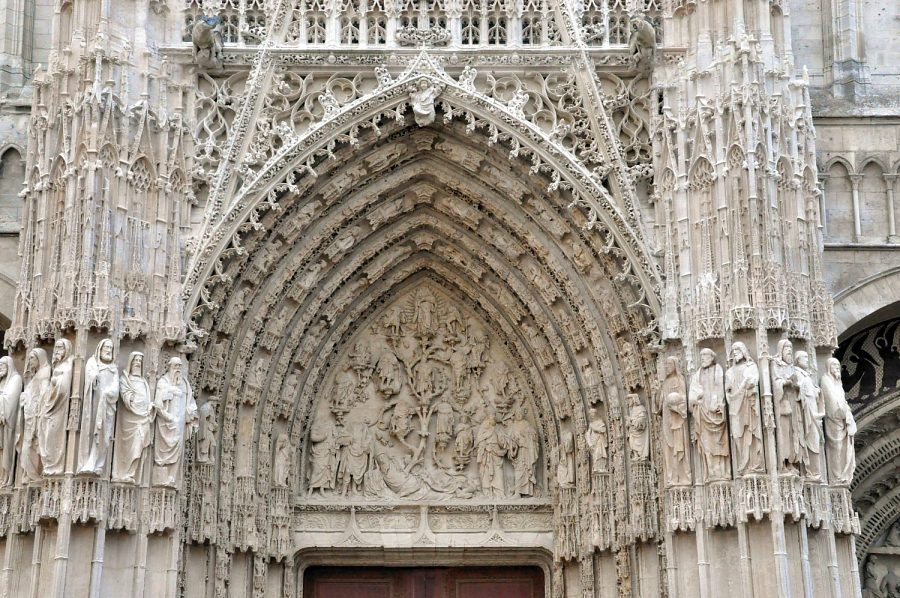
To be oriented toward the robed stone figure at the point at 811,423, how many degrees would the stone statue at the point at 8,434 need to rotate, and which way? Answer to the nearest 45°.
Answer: approximately 135° to its left

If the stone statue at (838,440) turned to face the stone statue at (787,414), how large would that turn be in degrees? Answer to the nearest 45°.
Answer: approximately 90° to its right

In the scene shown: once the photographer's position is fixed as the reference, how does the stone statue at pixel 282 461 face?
facing the viewer and to the right of the viewer

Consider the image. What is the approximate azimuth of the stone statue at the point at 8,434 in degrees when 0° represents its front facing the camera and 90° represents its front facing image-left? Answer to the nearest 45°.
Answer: approximately 45°

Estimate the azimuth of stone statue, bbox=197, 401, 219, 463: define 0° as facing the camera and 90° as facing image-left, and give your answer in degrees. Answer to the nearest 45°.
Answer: approximately 315°

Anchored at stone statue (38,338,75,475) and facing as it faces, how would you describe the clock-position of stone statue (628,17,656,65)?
stone statue (628,17,656,65) is roughly at 8 o'clock from stone statue (38,338,75,475).

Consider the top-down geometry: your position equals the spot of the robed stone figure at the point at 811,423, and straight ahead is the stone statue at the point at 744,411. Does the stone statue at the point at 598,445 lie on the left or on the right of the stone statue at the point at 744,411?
right

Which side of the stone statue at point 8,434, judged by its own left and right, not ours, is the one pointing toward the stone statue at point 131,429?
left
